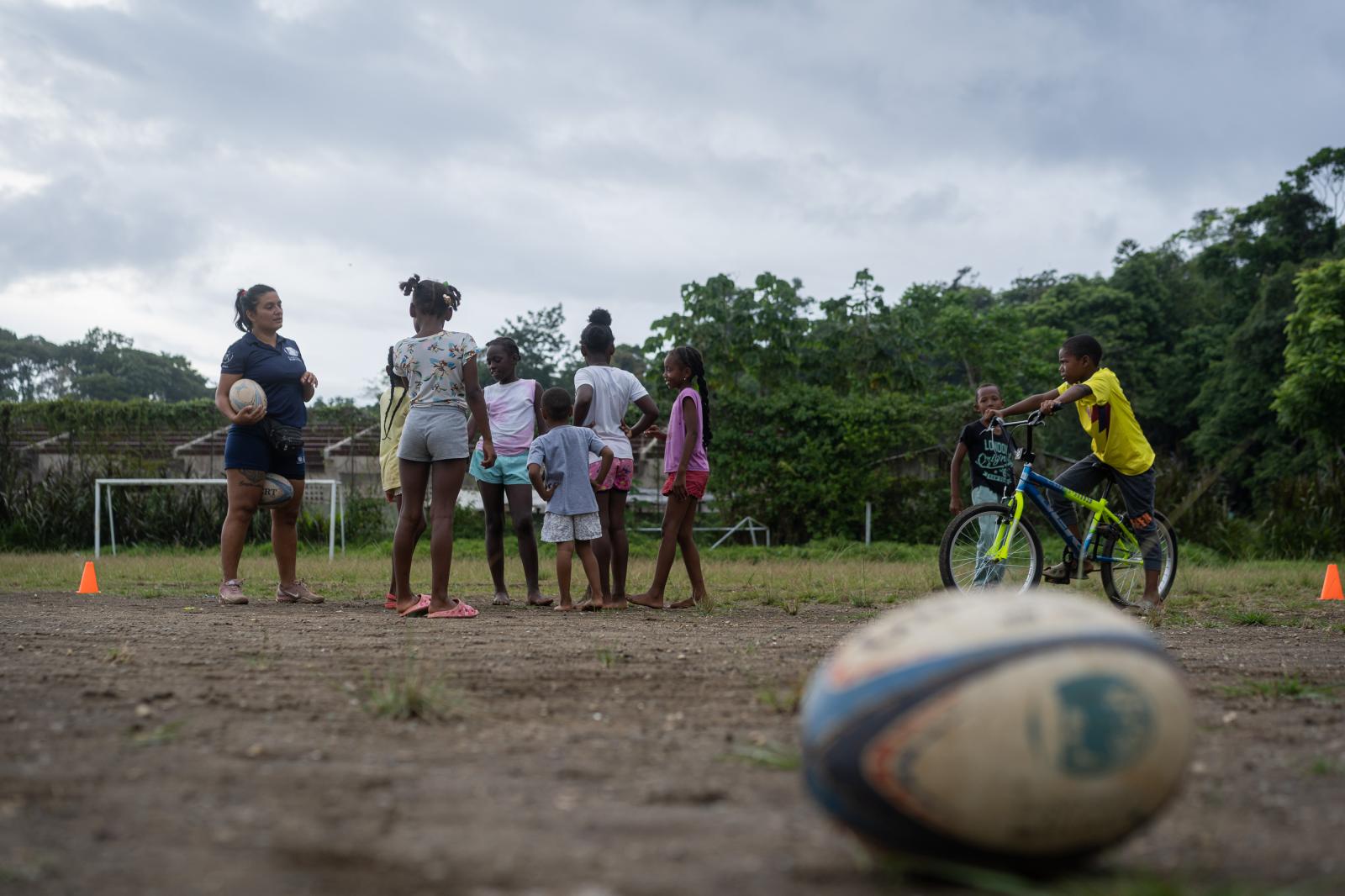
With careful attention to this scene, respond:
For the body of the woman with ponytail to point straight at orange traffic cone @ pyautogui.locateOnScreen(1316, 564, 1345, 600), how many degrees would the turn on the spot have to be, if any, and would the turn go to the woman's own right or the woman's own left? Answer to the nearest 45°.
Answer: approximately 45° to the woman's own left

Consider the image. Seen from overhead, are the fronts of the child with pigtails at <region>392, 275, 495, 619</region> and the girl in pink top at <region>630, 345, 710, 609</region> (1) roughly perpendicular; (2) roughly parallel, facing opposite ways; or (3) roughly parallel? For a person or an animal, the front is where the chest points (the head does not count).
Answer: roughly perpendicular

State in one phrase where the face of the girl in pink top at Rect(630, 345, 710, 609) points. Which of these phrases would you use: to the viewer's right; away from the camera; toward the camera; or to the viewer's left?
to the viewer's left

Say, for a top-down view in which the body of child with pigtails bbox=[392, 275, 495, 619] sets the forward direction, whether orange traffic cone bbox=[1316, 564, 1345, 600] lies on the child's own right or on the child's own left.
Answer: on the child's own right

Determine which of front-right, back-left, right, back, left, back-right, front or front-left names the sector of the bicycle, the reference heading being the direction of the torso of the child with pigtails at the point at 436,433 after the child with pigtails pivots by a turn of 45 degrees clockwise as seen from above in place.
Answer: front-right

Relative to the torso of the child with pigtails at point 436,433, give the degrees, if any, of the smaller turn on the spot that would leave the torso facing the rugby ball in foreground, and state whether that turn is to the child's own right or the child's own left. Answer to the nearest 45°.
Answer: approximately 180°

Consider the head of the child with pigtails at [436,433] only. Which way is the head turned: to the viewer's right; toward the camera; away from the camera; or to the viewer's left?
away from the camera

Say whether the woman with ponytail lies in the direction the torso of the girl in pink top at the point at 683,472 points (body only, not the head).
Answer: yes

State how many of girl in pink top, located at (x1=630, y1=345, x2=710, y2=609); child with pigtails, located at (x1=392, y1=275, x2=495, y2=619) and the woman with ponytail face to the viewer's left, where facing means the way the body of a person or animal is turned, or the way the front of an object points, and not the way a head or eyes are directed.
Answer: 1

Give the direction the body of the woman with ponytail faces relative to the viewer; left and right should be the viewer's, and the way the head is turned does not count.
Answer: facing the viewer and to the right of the viewer

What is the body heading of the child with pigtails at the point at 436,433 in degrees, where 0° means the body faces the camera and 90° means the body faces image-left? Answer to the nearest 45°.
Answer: approximately 180°

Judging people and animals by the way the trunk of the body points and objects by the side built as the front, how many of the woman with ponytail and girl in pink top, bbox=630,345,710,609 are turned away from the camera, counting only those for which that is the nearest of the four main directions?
0

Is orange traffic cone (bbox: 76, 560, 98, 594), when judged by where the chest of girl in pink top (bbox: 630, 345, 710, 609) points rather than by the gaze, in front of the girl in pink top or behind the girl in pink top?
in front

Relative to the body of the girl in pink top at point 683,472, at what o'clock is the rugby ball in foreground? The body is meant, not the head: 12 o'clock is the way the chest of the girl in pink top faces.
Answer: The rugby ball in foreground is roughly at 9 o'clock from the girl in pink top.
